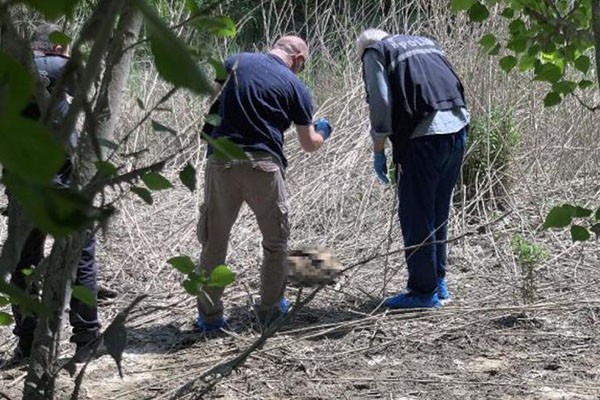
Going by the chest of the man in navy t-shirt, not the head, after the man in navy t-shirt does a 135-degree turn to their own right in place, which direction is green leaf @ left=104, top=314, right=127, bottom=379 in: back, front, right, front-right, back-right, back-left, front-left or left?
front

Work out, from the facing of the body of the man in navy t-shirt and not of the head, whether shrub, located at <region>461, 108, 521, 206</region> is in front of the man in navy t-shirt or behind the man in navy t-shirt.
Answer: in front

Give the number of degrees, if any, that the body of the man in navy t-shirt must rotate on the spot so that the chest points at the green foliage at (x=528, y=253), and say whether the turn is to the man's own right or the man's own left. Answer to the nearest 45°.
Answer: approximately 45° to the man's own right

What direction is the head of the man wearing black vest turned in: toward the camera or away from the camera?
away from the camera

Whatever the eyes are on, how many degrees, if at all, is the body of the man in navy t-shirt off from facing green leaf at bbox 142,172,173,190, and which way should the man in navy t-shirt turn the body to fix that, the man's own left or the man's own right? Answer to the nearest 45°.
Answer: approximately 135° to the man's own right

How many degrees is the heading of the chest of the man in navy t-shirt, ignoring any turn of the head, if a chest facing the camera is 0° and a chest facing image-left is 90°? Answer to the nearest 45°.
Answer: approximately 225°

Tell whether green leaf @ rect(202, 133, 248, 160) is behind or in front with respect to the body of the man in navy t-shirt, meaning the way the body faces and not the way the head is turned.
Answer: behind

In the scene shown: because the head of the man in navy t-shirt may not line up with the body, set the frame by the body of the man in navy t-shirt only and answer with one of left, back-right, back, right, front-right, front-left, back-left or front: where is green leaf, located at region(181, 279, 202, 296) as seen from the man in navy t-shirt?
back-right

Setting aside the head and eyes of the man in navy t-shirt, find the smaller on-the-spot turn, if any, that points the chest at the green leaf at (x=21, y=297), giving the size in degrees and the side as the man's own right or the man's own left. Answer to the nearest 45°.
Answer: approximately 135° to the man's own right

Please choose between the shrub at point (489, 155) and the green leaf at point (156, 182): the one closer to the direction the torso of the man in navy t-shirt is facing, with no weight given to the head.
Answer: the shrub

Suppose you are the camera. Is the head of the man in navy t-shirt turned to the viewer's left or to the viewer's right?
to the viewer's right

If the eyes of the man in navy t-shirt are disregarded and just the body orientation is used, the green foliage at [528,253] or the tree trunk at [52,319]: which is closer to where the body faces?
the green foliage
